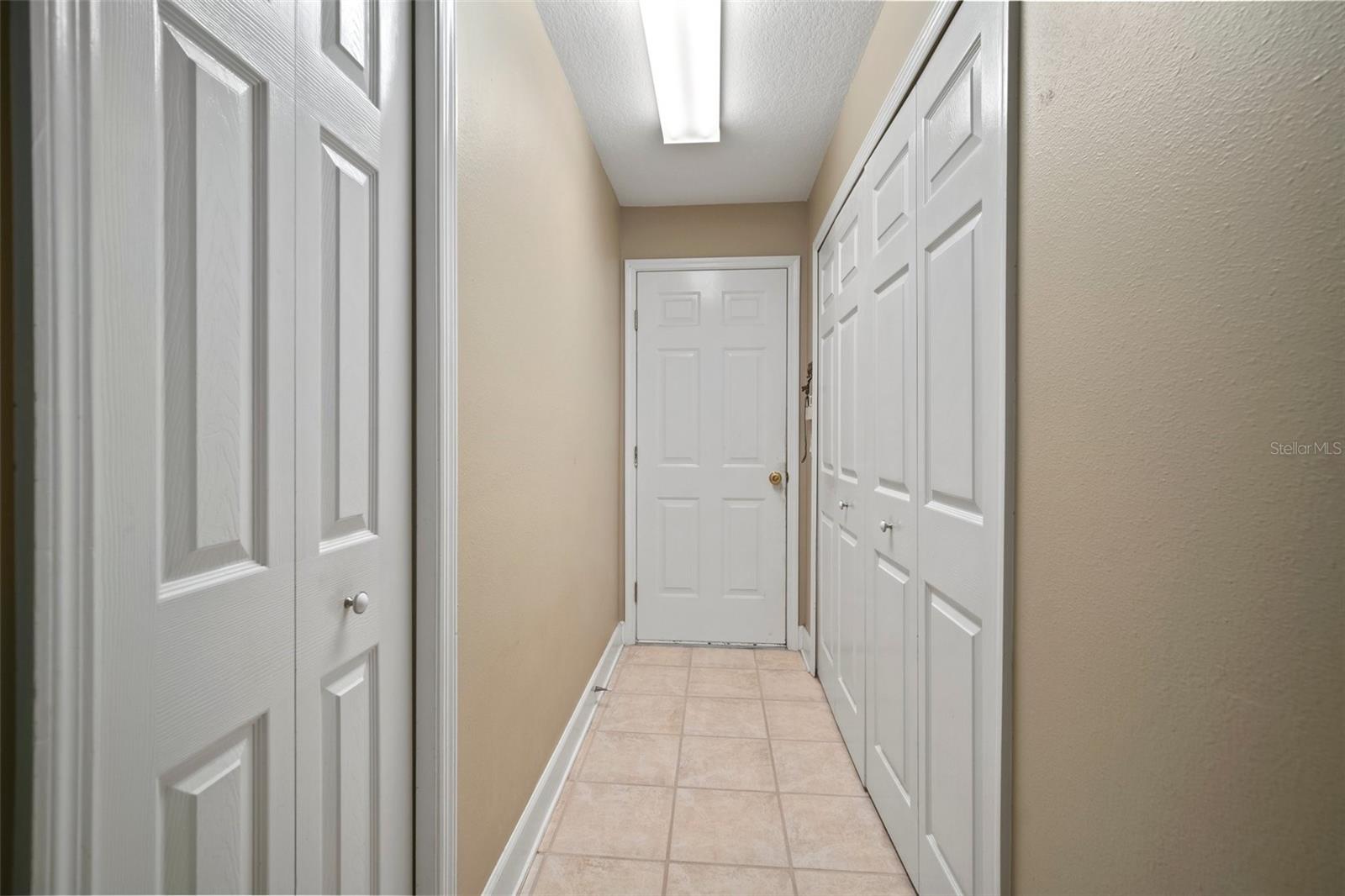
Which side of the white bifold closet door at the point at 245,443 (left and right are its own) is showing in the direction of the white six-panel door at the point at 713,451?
left

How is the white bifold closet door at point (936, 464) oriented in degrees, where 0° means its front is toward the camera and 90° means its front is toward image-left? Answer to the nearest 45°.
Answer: approximately 90°

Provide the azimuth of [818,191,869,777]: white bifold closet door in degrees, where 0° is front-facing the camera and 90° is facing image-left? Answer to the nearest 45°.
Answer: approximately 90°

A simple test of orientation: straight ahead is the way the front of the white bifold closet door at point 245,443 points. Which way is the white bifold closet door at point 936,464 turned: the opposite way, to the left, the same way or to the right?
the opposite way

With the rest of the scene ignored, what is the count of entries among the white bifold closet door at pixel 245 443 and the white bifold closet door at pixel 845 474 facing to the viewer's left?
1

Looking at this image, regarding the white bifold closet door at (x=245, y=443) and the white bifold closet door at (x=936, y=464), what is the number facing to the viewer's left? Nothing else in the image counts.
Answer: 1

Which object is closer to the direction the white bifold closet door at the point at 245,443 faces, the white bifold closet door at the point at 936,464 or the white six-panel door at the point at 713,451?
the white bifold closet door
